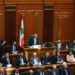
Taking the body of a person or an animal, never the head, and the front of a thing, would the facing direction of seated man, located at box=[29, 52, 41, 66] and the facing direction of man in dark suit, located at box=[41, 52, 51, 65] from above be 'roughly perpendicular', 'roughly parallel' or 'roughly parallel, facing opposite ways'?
roughly parallel

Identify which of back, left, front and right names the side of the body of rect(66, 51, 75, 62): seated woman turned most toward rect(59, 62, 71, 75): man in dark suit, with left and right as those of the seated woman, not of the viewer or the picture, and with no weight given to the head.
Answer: front

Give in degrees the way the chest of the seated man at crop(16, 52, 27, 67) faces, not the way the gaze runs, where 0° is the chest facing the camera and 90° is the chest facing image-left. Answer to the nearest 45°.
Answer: approximately 0°

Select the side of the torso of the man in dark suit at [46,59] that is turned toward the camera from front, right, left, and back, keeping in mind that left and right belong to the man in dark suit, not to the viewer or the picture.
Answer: front

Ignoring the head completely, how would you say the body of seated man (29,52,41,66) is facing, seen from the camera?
toward the camera

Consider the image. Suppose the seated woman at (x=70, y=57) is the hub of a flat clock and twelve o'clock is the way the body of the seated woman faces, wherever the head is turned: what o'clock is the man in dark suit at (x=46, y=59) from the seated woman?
The man in dark suit is roughly at 2 o'clock from the seated woman.

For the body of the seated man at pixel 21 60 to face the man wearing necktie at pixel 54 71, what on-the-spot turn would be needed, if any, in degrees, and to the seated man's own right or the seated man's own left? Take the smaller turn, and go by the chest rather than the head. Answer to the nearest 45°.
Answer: approximately 45° to the seated man's own left

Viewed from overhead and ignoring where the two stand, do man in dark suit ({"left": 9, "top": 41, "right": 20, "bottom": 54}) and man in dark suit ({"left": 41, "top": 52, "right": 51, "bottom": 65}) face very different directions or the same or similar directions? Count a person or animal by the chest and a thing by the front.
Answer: same or similar directions

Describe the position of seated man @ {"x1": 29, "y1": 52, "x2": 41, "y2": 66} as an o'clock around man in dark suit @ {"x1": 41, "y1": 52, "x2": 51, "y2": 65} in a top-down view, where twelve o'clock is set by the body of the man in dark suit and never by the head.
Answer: The seated man is roughly at 2 o'clock from the man in dark suit.
